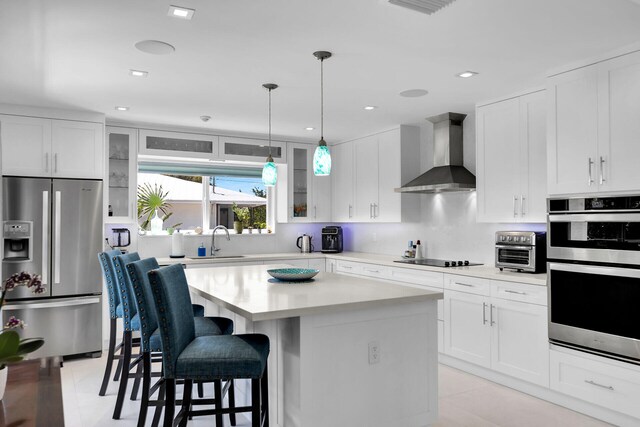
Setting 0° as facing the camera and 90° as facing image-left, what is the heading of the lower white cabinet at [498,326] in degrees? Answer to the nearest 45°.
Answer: approximately 45°

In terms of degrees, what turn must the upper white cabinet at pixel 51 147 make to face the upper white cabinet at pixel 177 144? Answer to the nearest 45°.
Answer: approximately 90° to its left

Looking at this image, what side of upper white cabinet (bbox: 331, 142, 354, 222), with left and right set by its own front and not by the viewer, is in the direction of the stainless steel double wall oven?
left

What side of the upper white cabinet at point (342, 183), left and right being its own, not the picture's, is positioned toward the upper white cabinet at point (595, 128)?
left

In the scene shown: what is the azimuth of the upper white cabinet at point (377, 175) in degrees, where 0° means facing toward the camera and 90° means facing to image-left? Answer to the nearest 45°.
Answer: approximately 45°

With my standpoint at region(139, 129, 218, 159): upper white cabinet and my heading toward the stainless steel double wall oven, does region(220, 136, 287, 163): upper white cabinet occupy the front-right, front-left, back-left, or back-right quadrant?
front-left

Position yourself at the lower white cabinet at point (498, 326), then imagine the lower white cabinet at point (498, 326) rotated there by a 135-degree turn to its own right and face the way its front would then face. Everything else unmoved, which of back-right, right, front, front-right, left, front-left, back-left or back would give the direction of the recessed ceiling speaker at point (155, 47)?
back-left

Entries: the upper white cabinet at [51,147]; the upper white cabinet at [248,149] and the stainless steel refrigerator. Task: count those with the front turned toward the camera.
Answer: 3

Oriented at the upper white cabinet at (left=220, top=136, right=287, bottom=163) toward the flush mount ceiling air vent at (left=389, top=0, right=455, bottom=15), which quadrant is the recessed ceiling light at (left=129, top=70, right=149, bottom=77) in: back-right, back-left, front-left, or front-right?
front-right

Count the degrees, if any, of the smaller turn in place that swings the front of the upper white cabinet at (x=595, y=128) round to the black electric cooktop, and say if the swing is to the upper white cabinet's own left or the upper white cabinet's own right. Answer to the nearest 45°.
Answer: approximately 90° to the upper white cabinet's own right

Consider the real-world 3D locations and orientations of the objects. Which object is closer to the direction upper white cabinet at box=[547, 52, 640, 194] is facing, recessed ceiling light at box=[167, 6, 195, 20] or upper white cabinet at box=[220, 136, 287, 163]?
the recessed ceiling light

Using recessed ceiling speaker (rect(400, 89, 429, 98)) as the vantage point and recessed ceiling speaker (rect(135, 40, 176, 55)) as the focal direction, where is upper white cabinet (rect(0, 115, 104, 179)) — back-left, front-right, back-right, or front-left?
front-right

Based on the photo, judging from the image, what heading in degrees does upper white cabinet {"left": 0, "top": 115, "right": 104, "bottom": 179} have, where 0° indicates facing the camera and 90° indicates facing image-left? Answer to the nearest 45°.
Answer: approximately 0°

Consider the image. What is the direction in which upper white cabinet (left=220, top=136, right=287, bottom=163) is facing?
toward the camera

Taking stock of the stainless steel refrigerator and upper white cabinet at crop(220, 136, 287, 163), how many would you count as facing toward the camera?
2

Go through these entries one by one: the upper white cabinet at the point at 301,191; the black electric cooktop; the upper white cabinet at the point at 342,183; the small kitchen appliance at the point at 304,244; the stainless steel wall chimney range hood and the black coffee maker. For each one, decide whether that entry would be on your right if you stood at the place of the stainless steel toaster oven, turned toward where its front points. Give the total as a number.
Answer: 6

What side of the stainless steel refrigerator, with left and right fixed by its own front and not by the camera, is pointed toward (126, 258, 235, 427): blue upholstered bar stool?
front
